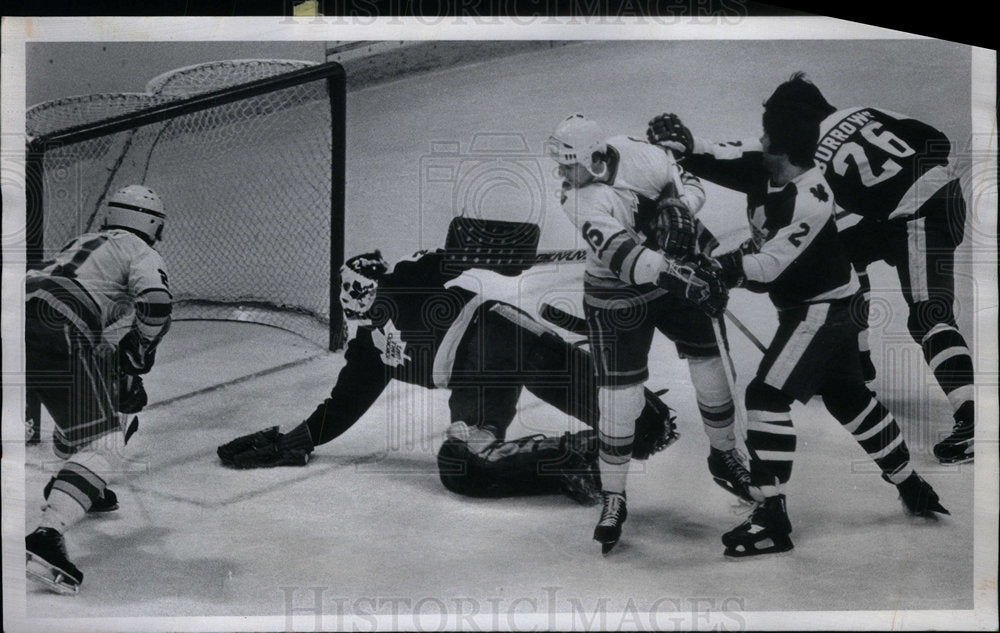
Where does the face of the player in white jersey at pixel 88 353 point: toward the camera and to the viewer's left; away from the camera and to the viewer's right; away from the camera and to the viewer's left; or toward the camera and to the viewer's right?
away from the camera and to the viewer's right

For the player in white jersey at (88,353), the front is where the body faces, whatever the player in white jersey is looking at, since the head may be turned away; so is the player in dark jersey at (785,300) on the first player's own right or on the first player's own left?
on the first player's own right

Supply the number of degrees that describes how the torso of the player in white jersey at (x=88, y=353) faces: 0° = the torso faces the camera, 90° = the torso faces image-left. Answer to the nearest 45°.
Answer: approximately 225°

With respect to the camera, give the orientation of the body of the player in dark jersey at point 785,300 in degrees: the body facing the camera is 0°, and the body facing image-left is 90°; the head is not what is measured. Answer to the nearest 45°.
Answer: approximately 90°

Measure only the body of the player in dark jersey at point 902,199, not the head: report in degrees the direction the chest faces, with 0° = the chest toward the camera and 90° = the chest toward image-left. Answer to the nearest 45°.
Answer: approximately 135°

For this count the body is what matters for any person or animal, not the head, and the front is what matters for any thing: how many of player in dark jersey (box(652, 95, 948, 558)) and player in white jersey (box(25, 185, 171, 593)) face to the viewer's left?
1

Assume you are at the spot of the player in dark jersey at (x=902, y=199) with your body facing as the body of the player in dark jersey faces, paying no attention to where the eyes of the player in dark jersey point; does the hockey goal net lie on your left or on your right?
on your left

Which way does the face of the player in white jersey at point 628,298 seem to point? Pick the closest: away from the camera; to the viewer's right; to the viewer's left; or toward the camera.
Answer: to the viewer's left
